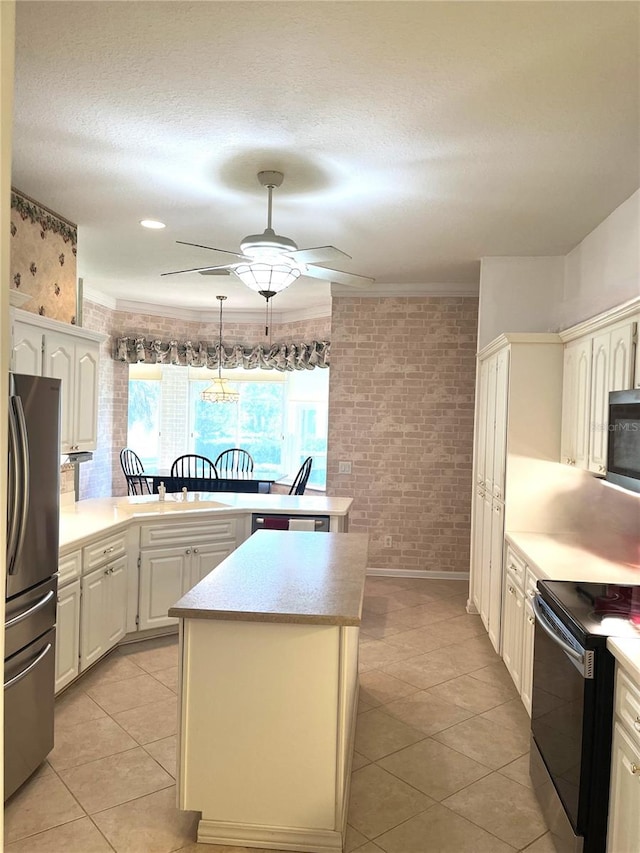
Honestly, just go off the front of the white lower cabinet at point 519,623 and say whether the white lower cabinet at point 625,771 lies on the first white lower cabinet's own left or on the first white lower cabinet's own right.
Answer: on the first white lower cabinet's own left

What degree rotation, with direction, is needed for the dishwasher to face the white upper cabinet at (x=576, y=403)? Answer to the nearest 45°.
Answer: approximately 45° to its left

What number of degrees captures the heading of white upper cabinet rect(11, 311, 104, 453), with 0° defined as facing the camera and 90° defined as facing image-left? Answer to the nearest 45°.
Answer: approximately 315°

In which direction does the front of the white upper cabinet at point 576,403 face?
to the viewer's left

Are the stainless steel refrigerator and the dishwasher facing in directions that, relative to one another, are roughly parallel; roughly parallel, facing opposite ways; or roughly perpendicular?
roughly perpendicular

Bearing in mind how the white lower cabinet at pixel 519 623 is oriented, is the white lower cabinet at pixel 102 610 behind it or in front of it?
in front

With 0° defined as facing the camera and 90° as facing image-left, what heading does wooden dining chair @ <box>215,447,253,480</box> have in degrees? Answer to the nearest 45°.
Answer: approximately 0°

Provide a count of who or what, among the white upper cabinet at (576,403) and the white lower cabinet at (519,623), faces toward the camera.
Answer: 0

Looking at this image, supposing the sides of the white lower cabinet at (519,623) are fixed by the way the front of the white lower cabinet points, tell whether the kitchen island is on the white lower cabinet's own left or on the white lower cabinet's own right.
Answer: on the white lower cabinet's own left

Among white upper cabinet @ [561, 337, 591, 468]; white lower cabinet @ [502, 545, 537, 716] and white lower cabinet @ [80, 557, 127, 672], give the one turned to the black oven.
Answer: white lower cabinet @ [80, 557, 127, 672]

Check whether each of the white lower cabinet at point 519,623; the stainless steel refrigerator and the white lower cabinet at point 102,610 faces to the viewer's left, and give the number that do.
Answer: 1

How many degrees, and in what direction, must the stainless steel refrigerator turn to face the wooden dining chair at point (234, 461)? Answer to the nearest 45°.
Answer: approximately 90° to its left

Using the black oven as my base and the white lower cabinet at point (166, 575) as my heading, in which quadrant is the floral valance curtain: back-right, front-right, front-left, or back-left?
front-right

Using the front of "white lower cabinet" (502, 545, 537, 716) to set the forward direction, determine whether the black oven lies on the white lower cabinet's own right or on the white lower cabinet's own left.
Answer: on the white lower cabinet's own left
